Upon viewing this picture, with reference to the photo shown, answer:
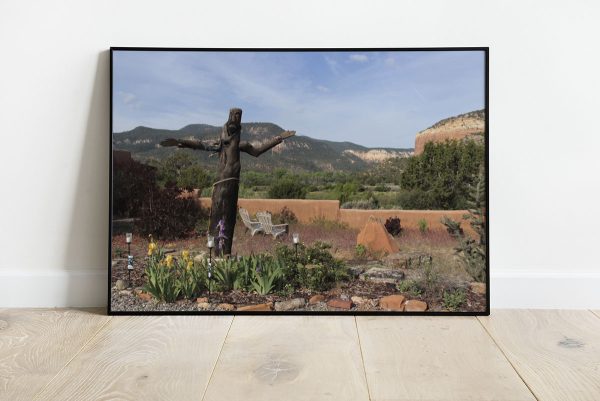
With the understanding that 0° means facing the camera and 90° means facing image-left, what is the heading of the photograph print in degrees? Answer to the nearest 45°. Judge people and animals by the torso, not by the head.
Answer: approximately 0°
